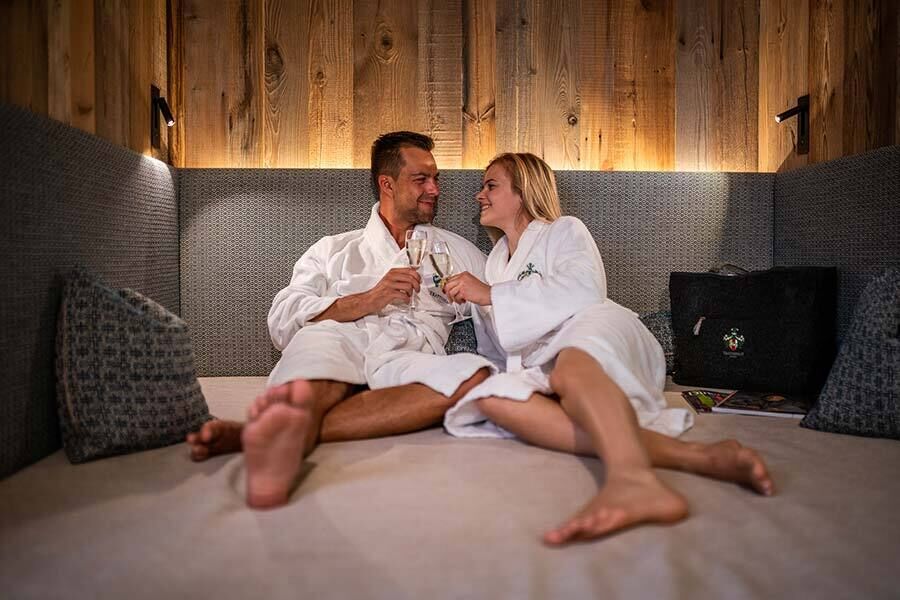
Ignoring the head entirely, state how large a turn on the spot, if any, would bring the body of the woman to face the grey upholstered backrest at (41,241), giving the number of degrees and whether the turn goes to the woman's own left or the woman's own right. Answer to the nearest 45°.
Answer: approximately 45° to the woman's own right

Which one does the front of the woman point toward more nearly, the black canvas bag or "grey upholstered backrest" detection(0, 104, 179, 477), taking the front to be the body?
the grey upholstered backrest

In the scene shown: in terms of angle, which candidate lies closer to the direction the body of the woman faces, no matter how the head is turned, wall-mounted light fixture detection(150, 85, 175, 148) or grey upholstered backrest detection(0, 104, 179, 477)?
the grey upholstered backrest

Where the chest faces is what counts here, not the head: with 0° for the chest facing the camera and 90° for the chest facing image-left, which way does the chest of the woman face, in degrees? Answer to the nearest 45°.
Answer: approximately 45°

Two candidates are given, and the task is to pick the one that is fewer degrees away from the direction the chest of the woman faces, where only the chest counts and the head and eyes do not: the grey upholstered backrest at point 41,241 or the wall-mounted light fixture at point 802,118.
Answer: the grey upholstered backrest

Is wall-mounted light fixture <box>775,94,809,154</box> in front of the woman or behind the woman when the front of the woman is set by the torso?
behind

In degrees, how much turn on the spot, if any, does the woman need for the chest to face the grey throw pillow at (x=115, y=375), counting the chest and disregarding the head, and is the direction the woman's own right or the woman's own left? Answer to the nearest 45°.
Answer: approximately 45° to the woman's own right

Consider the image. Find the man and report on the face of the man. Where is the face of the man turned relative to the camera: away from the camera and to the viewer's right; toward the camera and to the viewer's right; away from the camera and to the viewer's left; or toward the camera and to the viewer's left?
toward the camera and to the viewer's right

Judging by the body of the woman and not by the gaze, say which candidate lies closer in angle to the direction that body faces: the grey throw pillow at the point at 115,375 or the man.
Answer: the grey throw pillow

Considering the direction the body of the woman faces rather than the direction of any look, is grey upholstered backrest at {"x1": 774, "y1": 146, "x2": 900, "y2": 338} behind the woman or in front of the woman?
behind

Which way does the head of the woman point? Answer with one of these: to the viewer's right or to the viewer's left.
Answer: to the viewer's left
